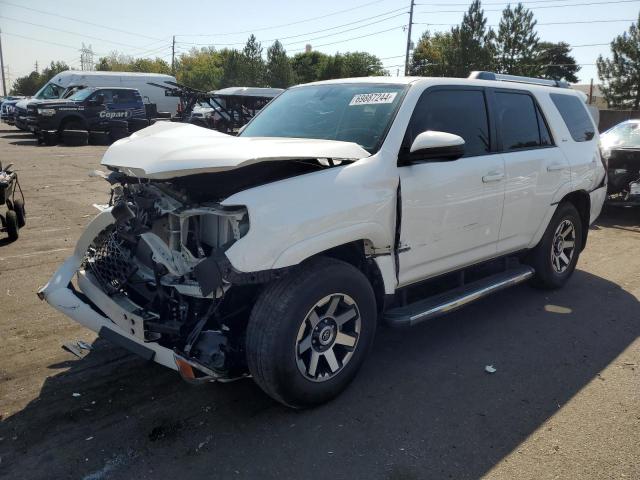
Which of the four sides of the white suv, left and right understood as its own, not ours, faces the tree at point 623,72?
back

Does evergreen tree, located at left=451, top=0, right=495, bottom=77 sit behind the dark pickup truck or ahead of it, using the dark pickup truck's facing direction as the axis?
behind

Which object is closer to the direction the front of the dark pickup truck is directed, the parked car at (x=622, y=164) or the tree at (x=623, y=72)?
the parked car

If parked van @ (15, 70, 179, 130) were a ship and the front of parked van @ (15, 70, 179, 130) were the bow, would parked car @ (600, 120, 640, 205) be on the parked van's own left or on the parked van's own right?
on the parked van's own left

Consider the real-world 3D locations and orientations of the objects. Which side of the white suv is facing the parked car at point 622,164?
back

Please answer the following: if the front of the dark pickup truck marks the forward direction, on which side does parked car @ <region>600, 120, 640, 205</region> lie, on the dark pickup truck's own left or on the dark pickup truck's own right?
on the dark pickup truck's own left

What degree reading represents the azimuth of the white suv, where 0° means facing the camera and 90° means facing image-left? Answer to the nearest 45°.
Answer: approximately 45°

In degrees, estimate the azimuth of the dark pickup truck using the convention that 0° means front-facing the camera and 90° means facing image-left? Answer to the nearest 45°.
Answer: approximately 45°

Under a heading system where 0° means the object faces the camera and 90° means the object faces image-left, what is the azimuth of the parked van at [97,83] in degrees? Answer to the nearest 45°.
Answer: approximately 45°
